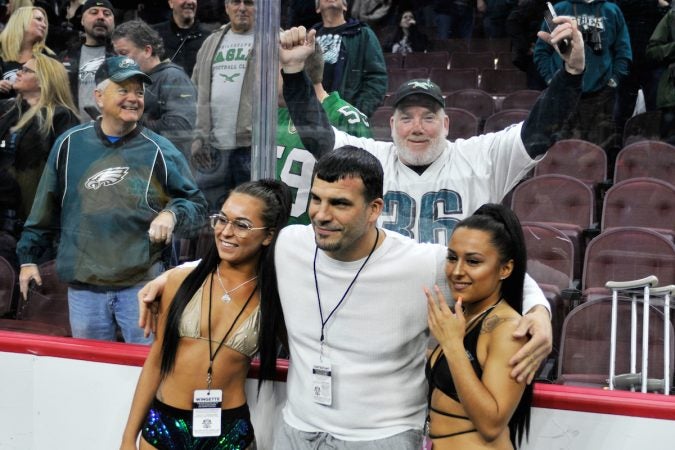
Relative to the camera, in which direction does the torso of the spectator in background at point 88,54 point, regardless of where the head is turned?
toward the camera

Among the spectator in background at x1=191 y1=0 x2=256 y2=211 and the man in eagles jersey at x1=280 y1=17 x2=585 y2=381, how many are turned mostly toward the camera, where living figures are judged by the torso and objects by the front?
2

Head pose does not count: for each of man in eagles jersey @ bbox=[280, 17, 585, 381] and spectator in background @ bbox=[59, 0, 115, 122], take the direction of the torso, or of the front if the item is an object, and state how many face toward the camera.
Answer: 2

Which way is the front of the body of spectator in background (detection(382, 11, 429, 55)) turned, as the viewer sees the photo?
toward the camera

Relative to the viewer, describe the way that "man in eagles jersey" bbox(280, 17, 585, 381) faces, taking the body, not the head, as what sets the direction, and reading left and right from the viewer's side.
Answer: facing the viewer

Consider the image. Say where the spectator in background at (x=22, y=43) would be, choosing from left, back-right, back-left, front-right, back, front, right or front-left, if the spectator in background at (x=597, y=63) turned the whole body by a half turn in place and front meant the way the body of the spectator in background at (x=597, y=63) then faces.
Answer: left

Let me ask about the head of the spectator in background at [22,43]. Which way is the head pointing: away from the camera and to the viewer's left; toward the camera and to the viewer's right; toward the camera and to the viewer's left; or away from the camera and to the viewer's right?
toward the camera and to the viewer's right
